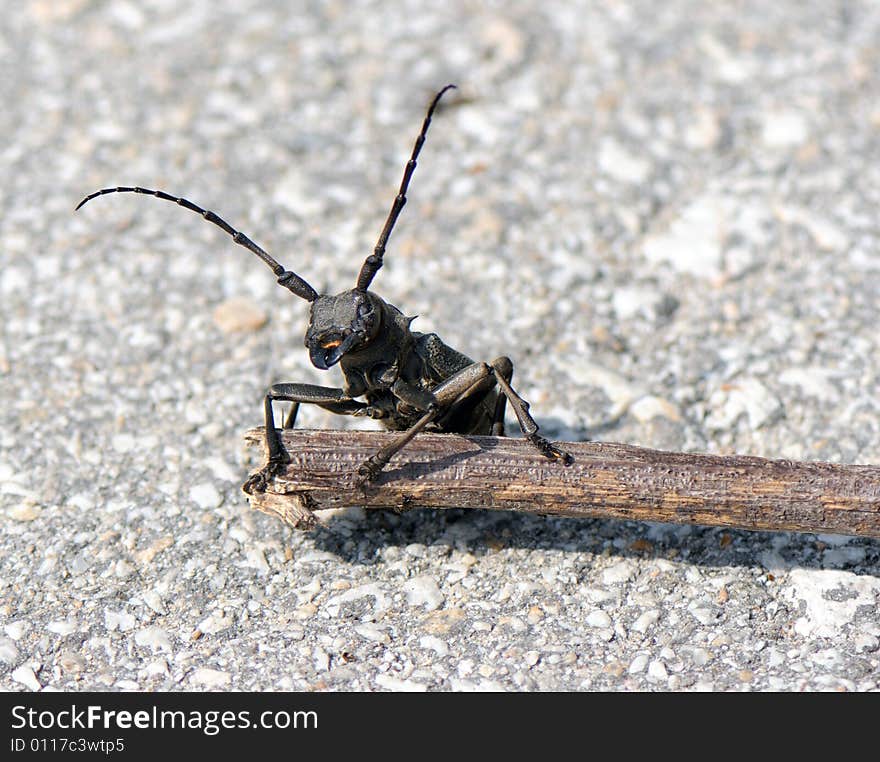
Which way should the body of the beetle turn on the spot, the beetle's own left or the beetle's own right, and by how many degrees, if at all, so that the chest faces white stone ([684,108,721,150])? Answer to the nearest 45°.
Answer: approximately 180°

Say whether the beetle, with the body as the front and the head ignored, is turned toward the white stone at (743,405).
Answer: no

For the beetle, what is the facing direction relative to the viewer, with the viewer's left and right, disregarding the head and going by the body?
facing the viewer and to the left of the viewer

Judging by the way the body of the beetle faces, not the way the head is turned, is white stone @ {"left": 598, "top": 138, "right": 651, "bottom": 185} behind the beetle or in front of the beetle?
behind

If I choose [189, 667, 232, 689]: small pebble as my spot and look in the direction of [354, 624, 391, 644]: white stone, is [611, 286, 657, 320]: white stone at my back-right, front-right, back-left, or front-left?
front-left

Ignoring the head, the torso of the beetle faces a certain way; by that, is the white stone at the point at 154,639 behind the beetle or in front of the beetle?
in front

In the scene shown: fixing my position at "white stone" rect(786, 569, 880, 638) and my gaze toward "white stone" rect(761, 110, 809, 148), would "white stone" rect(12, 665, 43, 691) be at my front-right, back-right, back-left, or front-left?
back-left

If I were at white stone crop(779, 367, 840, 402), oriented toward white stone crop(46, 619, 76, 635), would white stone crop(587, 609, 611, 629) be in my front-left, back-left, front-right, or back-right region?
front-left
